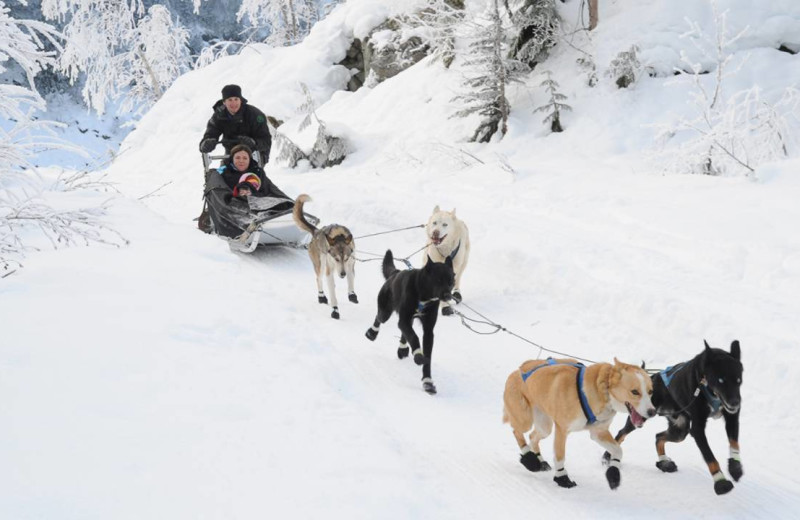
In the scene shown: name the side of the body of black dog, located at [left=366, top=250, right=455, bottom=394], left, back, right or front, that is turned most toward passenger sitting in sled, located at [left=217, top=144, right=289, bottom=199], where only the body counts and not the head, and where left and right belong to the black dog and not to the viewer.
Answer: back

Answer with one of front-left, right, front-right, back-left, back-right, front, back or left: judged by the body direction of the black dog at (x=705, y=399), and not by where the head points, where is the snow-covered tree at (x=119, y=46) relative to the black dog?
back

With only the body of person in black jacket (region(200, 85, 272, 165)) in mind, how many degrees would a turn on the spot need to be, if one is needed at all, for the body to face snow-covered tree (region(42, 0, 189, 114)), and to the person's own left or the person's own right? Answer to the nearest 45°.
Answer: approximately 180°

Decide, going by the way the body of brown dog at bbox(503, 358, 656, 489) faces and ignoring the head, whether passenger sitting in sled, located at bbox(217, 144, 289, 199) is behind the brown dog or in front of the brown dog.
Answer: behind

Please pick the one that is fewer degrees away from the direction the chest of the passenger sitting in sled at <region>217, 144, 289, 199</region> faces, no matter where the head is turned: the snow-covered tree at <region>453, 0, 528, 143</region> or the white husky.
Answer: the white husky

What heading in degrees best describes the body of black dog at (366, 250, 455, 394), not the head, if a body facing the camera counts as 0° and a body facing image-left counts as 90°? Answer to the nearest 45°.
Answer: approximately 315°

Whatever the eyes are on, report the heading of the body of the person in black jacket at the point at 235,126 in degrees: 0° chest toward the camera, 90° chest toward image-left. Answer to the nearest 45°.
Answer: approximately 0°

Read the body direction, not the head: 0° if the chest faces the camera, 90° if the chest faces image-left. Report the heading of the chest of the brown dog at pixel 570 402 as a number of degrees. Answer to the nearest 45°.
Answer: approximately 315°

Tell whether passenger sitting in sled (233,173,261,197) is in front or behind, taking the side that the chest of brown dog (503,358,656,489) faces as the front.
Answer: behind

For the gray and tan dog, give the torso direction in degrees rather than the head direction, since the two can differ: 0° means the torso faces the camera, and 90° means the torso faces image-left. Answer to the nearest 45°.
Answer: approximately 315°
